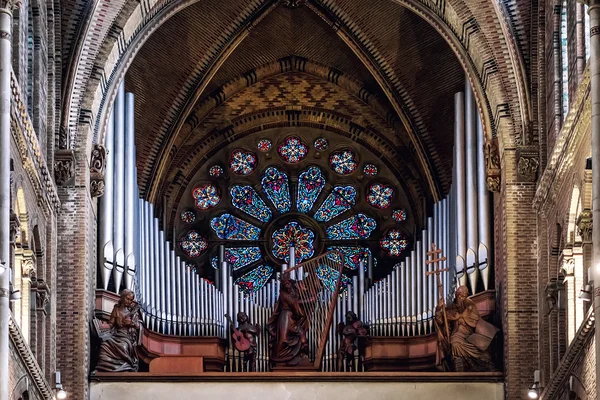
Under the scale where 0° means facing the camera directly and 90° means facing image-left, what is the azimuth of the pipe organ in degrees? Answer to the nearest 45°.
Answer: approximately 0°

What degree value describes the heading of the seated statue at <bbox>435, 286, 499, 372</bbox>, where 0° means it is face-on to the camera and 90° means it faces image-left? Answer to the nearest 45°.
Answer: approximately 0°

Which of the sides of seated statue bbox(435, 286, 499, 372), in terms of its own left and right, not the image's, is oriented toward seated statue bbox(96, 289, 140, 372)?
right

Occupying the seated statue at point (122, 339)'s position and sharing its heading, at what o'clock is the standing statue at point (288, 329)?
the standing statue at point (288, 329) is roughly at 10 o'clock from the seated statue at point (122, 339).

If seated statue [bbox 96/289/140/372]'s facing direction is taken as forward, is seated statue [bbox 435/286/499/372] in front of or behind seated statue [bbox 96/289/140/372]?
in front

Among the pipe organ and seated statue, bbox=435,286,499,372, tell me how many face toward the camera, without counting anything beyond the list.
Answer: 2

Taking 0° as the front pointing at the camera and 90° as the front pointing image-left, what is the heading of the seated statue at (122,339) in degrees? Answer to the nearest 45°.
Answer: approximately 315°

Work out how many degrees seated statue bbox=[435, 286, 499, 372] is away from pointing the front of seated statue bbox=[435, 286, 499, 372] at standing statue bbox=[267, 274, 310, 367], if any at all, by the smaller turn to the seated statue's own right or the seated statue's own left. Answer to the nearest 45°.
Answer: approximately 90° to the seated statue's own right
